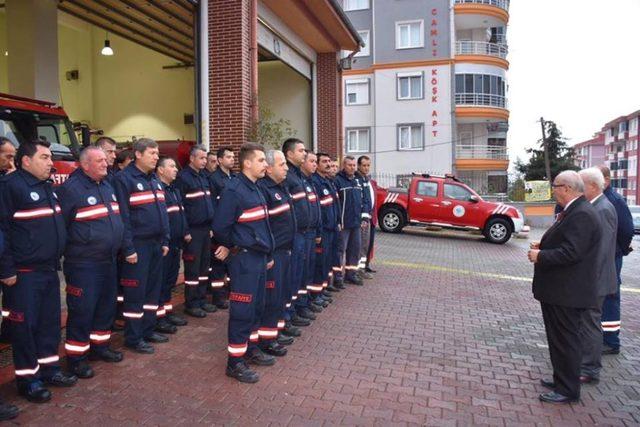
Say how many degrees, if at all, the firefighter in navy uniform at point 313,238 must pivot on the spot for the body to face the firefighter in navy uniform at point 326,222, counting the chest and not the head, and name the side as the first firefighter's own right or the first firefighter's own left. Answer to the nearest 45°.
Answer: approximately 135° to the first firefighter's own left

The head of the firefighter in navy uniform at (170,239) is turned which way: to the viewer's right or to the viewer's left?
to the viewer's right

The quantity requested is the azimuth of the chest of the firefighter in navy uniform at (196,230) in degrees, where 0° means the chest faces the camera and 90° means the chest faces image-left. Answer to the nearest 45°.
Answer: approximately 315°

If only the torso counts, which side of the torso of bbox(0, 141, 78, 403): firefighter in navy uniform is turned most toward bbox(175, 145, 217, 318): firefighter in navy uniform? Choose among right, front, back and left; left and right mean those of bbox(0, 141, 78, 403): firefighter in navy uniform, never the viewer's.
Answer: left

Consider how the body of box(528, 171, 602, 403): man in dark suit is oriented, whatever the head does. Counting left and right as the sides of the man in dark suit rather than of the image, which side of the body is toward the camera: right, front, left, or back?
left

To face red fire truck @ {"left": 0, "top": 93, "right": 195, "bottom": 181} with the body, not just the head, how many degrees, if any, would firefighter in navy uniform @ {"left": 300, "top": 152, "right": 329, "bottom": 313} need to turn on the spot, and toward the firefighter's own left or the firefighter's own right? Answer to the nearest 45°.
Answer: approximately 180°

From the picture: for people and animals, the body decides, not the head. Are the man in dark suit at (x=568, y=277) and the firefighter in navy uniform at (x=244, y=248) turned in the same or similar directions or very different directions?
very different directions

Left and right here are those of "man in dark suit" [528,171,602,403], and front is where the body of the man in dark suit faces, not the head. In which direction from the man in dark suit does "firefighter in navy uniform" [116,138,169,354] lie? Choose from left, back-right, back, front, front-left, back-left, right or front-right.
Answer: front

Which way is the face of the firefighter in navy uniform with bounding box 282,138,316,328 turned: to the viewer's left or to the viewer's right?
to the viewer's right

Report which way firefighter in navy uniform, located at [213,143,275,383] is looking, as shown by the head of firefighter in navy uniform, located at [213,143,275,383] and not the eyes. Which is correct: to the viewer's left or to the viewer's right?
to the viewer's right

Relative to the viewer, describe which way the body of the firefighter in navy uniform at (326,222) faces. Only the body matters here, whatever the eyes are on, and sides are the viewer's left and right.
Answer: facing the viewer and to the right of the viewer

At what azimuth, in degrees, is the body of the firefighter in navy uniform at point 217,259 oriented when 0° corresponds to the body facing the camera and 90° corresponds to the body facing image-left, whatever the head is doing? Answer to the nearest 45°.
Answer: approximately 315°

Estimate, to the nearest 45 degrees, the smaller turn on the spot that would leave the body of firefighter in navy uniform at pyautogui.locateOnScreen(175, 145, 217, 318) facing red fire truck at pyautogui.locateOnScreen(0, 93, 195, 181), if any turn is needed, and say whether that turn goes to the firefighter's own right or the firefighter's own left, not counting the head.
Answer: approximately 180°

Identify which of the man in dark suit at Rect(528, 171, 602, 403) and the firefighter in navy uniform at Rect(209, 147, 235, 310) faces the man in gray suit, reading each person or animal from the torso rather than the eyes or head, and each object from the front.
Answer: the firefighter in navy uniform
